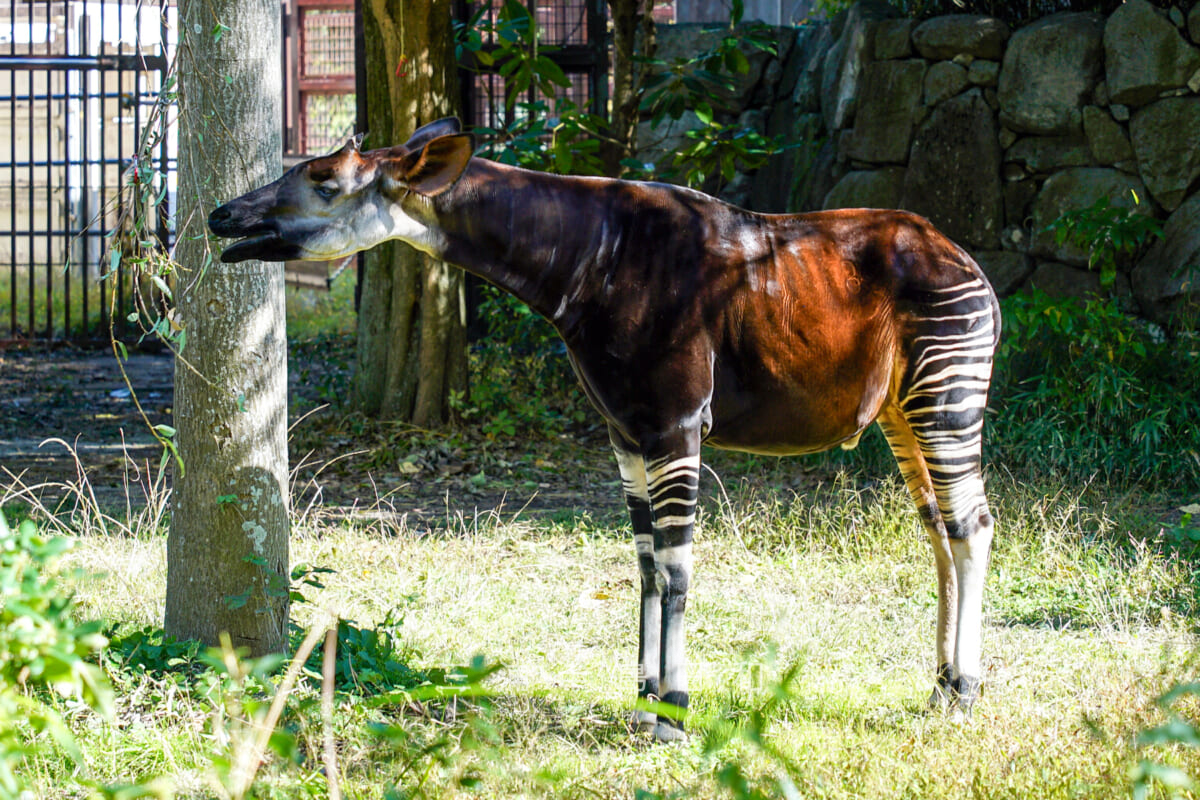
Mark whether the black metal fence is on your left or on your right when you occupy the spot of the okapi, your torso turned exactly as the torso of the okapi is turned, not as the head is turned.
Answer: on your right

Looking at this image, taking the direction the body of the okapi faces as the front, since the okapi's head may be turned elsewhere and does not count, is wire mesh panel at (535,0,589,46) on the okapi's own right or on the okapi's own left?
on the okapi's own right

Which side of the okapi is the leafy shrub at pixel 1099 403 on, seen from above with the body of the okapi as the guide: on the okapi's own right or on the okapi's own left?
on the okapi's own right

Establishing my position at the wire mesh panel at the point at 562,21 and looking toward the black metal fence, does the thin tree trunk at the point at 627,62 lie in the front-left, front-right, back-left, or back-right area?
back-left

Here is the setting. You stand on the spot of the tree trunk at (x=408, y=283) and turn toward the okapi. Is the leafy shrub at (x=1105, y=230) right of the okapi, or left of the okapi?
left

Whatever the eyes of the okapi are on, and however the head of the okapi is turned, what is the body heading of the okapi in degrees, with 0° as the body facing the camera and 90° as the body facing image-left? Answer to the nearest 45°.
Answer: approximately 90°

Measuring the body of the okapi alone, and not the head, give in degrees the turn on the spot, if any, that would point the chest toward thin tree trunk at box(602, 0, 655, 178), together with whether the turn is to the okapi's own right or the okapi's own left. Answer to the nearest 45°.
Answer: approximately 90° to the okapi's own right
